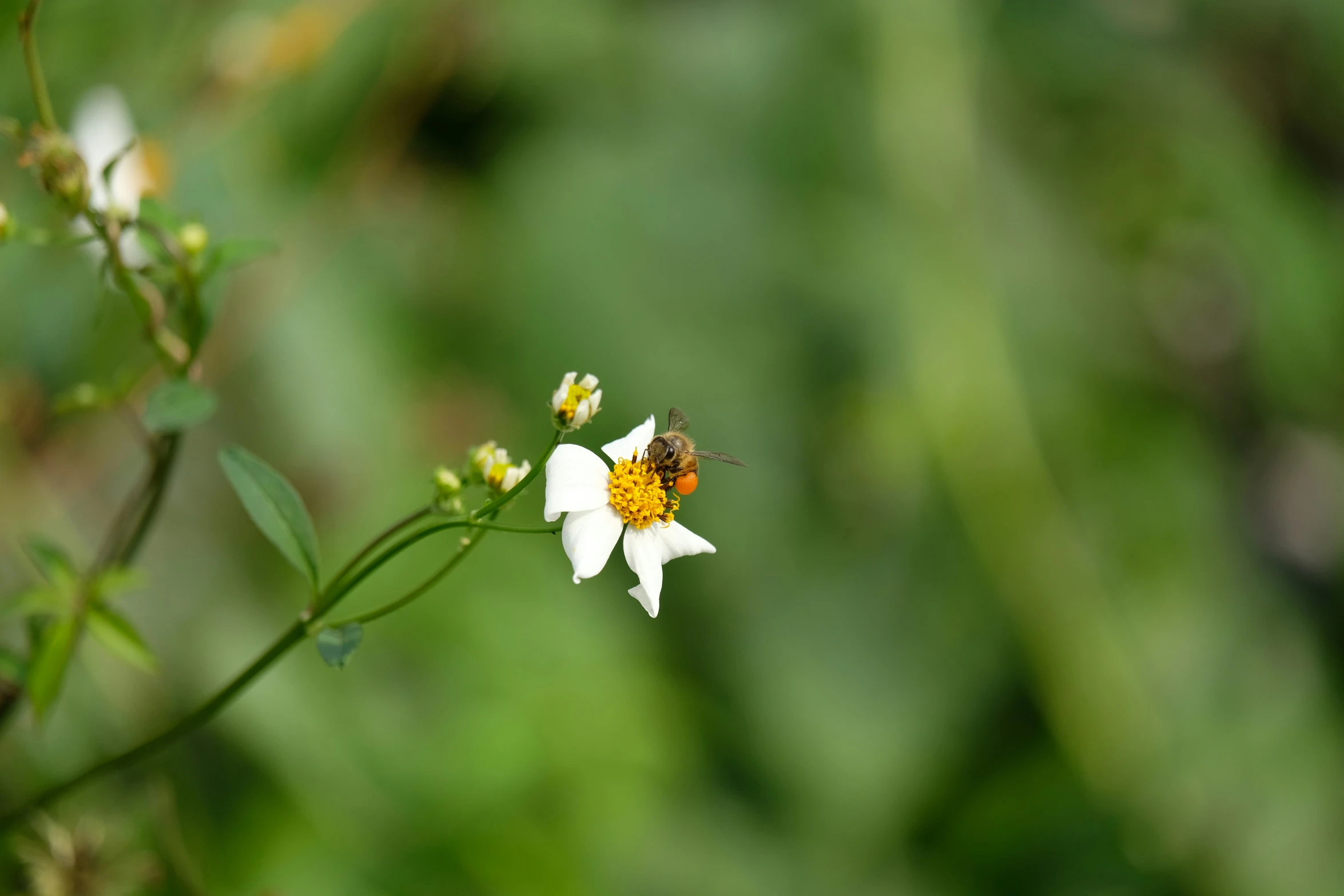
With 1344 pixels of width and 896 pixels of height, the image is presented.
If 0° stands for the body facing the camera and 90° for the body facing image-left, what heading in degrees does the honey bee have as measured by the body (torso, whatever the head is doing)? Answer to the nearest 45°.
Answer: approximately 45°
